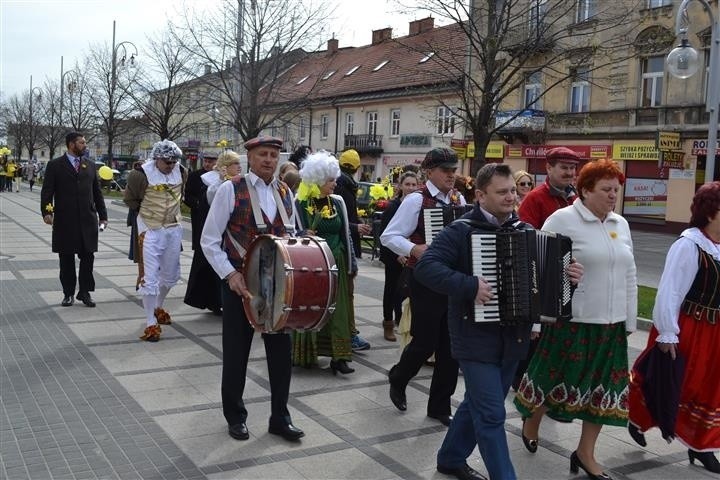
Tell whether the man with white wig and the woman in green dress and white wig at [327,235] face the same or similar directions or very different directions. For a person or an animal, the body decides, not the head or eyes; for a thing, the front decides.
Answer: same or similar directions

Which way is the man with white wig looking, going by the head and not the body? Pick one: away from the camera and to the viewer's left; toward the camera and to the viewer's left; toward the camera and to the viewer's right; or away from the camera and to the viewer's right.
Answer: toward the camera and to the viewer's right

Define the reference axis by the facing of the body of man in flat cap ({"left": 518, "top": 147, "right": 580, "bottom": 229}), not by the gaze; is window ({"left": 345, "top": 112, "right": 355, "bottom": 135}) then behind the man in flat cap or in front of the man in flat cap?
behind

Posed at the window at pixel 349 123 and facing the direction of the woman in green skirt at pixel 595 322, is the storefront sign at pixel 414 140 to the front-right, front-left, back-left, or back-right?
front-left

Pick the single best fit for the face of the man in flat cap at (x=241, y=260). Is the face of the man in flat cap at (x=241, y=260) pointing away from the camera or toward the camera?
toward the camera

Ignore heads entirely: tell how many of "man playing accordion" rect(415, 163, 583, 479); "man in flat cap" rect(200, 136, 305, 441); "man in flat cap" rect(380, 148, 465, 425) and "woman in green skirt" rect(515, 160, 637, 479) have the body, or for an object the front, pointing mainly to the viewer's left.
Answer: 0

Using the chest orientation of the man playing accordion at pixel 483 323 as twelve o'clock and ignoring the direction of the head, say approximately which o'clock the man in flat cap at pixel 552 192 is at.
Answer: The man in flat cap is roughly at 8 o'clock from the man playing accordion.

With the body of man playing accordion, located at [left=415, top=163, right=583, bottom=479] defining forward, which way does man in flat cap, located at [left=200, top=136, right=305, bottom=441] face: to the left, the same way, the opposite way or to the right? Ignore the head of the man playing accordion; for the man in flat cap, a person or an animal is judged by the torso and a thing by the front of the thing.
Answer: the same way

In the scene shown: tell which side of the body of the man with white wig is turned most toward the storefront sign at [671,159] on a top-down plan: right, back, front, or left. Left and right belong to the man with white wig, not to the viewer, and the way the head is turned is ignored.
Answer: left

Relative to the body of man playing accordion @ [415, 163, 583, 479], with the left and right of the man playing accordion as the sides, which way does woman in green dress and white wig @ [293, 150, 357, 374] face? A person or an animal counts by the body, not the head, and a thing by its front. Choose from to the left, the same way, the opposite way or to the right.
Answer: the same way

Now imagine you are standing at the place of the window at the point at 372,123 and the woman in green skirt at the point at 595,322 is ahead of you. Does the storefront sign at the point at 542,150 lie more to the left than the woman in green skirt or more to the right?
left

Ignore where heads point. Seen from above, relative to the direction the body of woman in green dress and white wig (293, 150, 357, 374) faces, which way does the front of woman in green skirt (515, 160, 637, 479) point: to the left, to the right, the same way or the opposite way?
the same way

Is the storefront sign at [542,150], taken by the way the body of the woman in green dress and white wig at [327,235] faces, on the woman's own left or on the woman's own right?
on the woman's own left

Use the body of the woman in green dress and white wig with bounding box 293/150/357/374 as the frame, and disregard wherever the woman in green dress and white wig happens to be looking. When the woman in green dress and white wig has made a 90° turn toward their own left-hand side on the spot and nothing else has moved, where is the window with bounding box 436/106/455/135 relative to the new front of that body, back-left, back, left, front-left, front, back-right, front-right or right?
front-left

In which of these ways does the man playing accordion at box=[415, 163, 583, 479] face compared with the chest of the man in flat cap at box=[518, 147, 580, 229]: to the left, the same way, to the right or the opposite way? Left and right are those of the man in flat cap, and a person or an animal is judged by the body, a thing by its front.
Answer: the same way
